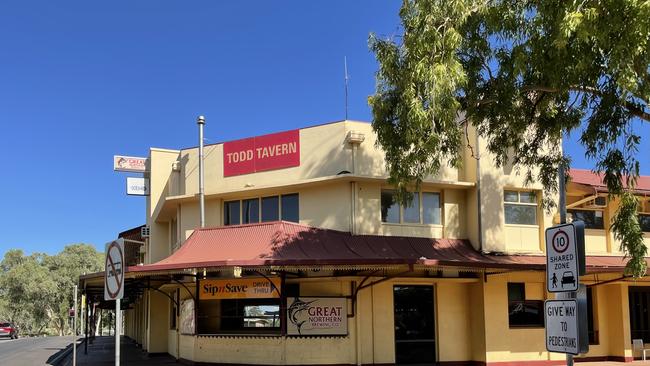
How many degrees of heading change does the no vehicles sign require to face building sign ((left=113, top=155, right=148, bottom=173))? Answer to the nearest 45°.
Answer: approximately 135° to its right

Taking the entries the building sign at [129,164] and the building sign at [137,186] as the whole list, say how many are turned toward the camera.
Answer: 2

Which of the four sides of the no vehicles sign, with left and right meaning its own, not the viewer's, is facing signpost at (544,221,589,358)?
left
